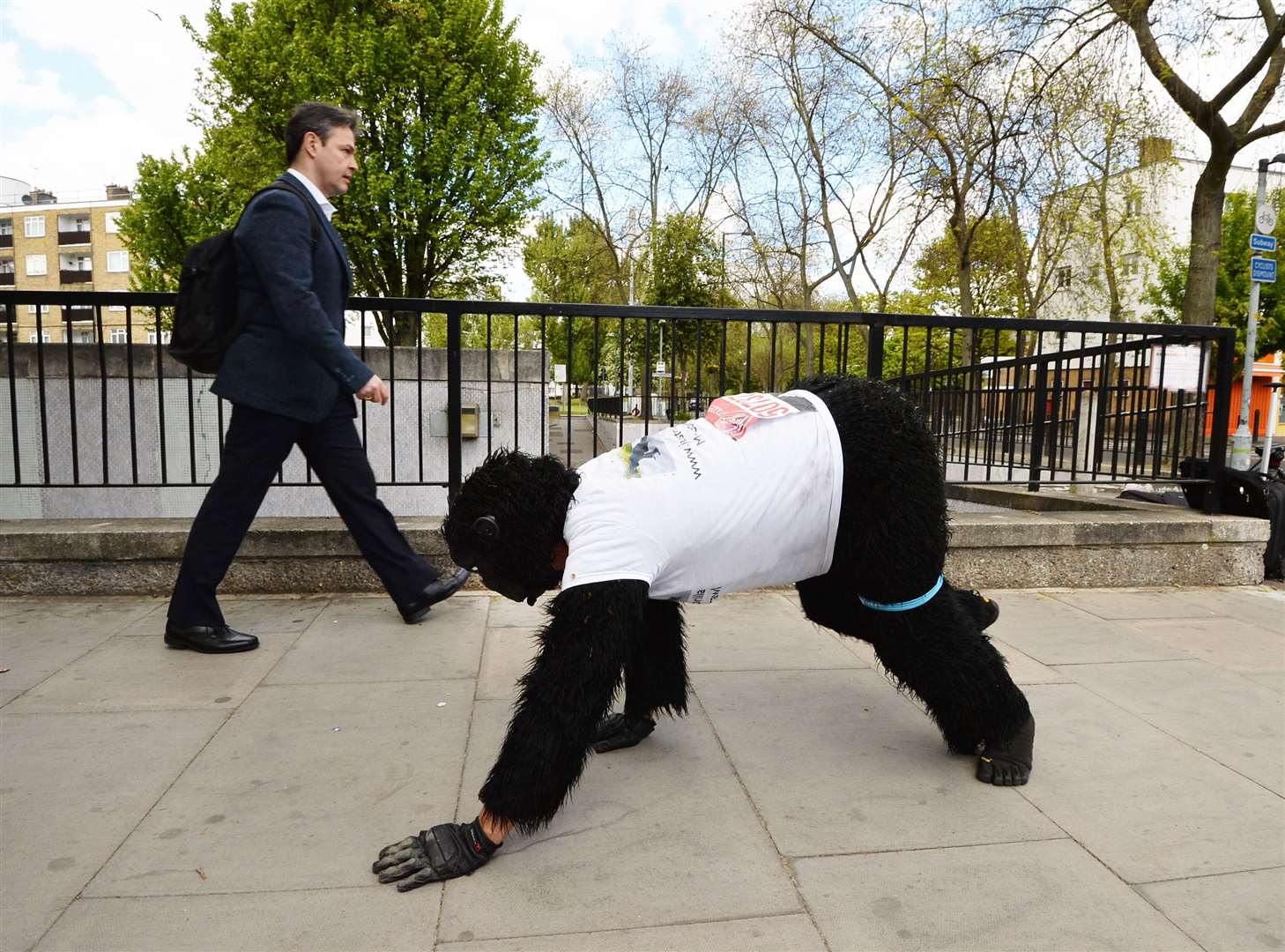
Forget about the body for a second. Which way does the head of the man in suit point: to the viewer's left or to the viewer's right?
to the viewer's right

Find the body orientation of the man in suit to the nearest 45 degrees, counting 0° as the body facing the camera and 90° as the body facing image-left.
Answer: approximately 270°

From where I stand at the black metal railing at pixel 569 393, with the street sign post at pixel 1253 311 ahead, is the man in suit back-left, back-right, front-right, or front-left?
back-right

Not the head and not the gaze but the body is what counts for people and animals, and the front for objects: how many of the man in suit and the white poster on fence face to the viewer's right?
1

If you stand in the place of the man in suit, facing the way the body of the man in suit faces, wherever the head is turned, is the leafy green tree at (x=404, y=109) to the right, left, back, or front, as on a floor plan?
left

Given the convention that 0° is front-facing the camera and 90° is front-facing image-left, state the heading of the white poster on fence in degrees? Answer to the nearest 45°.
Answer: approximately 0°

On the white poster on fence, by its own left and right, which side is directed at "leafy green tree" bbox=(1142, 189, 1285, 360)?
back

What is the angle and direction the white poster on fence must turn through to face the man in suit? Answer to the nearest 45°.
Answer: approximately 45° to its right

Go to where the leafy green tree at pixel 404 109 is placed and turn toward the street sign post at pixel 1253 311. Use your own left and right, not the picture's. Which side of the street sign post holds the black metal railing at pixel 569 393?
right
